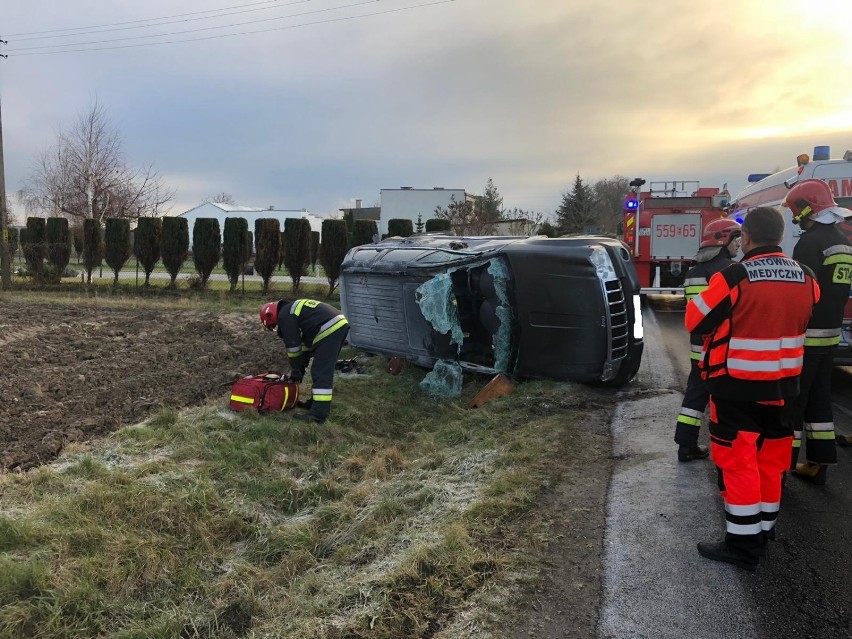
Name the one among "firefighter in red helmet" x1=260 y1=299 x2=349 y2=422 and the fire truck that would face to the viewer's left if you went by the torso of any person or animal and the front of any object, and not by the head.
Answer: the firefighter in red helmet

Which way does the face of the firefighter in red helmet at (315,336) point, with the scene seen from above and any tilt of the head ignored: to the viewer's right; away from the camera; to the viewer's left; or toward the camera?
to the viewer's left

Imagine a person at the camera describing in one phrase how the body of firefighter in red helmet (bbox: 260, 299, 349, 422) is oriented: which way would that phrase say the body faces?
to the viewer's left

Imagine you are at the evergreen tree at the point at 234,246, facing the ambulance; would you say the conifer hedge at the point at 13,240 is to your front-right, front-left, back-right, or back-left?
back-right

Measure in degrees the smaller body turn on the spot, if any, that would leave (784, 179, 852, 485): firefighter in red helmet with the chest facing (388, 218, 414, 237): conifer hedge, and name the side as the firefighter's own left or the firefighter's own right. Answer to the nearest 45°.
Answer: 0° — they already face it

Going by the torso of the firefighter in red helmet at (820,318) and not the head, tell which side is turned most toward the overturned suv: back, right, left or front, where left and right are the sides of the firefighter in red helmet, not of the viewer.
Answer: front

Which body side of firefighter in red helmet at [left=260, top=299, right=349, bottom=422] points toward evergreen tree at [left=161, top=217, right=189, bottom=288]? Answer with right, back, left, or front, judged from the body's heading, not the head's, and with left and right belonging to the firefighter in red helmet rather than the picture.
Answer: right

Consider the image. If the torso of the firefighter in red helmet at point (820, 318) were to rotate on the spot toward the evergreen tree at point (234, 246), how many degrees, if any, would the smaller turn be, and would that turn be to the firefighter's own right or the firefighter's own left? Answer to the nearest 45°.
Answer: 0° — they already face it
